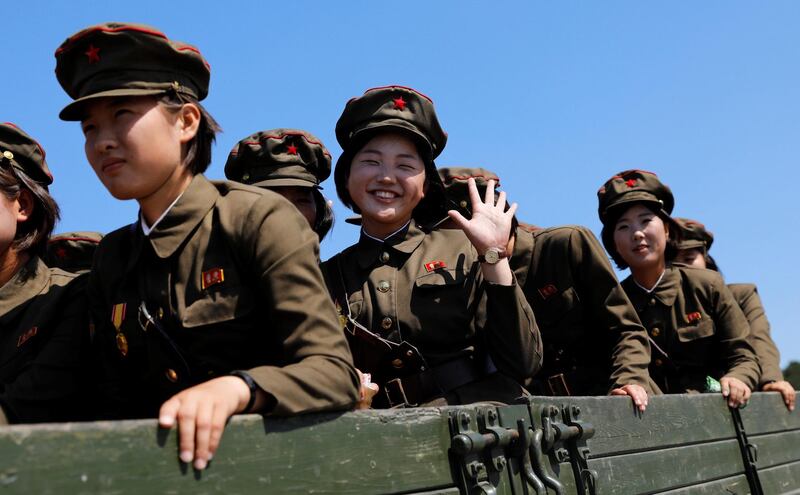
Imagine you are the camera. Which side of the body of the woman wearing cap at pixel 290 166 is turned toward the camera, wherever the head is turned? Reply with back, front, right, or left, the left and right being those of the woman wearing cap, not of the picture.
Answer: front

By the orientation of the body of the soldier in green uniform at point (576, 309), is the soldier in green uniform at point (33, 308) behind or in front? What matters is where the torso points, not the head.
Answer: in front

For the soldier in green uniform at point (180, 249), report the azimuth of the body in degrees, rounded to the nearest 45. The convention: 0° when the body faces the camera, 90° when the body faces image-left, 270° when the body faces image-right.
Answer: approximately 45°

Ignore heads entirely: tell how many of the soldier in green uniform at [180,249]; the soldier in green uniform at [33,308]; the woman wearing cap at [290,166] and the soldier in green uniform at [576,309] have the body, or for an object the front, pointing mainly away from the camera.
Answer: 0

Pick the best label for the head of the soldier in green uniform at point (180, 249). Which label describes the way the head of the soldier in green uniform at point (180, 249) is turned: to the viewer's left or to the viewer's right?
to the viewer's left

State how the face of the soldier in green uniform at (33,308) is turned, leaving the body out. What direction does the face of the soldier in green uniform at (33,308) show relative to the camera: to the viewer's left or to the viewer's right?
to the viewer's left

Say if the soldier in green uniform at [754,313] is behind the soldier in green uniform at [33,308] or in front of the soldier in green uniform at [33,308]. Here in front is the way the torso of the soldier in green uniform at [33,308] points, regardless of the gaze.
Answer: behind

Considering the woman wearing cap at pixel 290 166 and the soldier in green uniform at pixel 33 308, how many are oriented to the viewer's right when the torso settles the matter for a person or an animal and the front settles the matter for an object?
0

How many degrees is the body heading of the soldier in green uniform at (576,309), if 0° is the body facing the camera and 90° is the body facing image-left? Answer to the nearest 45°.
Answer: approximately 45°

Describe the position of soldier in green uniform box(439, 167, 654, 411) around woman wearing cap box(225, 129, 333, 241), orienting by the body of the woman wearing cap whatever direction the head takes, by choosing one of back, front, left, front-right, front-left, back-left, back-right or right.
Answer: left

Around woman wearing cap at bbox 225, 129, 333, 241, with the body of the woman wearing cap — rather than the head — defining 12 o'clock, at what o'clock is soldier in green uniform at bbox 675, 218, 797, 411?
The soldier in green uniform is roughly at 8 o'clock from the woman wearing cap.
